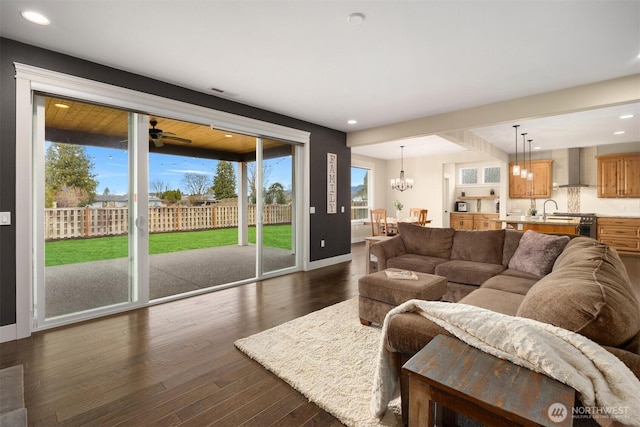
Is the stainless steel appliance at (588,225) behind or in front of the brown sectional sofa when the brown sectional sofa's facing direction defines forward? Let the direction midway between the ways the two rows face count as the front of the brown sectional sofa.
behind

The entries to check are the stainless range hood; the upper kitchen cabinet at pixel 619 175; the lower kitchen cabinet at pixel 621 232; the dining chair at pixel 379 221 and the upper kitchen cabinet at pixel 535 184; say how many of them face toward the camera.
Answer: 4

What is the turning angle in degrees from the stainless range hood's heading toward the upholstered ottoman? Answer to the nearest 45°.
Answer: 0° — it already faces it

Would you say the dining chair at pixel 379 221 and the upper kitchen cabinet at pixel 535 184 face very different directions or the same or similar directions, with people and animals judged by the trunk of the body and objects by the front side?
very different directions

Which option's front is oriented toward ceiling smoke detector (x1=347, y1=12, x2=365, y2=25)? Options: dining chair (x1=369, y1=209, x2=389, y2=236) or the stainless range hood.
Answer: the stainless range hood

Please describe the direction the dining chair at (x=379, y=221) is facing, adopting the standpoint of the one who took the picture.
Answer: facing away from the viewer and to the right of the viewer

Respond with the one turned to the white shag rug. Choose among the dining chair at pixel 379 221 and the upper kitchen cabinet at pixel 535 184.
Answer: the upper kitchen cabinet

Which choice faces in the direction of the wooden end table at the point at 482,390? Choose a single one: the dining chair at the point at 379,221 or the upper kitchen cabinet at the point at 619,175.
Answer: the upper kitchen cabinet

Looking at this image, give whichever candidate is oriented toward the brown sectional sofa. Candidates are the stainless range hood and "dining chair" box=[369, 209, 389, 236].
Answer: the stainless range hood

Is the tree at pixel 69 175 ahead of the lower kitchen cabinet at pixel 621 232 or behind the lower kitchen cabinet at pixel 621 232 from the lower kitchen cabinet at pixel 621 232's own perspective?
ahead

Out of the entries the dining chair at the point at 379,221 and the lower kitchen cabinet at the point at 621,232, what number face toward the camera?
1
